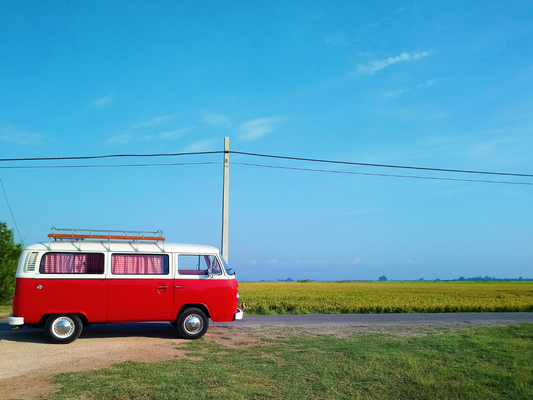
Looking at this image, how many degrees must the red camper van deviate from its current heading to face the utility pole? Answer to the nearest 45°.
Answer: approximately 45° to its left

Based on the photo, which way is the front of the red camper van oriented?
to the viewer's right

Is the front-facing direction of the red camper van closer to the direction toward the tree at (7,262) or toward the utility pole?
the utility pole

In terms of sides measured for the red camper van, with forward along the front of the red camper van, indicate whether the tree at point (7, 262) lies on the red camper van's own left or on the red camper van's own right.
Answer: on the red camper van's own left
